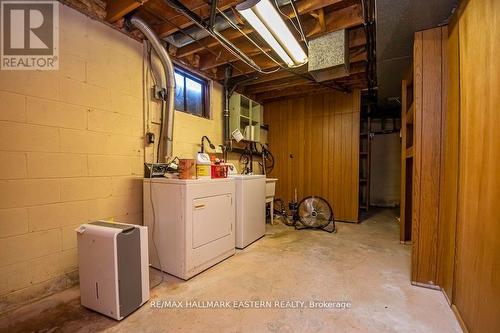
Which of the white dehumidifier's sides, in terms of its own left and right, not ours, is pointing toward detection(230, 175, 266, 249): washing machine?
back

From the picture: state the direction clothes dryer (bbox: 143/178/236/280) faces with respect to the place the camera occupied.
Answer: facing the viewer and to the right of the viewer

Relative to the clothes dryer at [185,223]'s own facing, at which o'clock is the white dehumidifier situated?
The white dehumidifier is roughly at 3 o'clock from the clothes dryer.

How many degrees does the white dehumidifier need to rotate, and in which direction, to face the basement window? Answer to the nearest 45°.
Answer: approximately 180°

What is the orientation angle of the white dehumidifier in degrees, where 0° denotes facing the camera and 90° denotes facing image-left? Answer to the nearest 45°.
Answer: approximately 45°

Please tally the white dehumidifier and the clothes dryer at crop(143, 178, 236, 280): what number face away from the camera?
0
